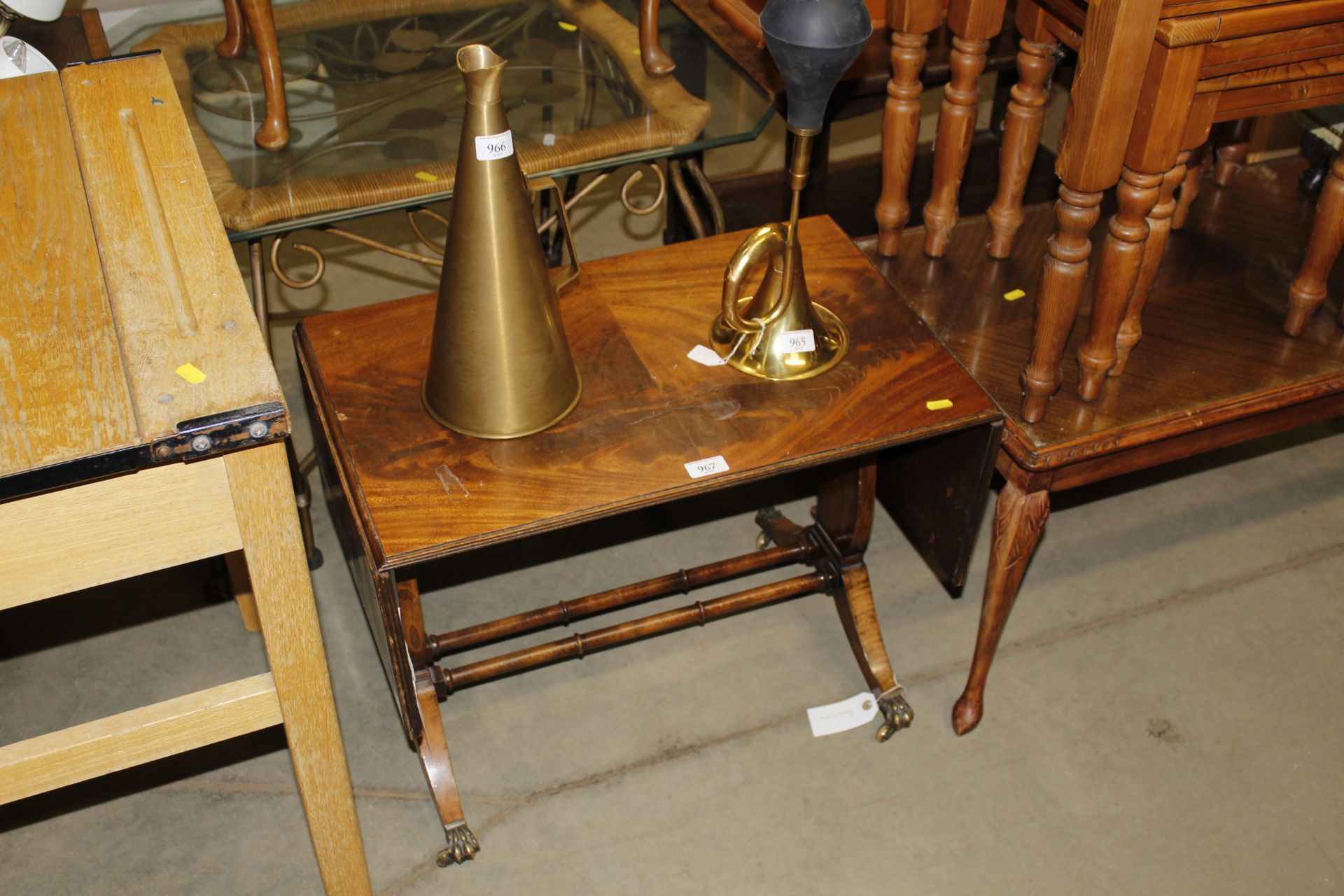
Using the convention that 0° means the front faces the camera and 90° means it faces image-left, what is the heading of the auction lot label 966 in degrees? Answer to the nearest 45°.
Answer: approximately 0°
